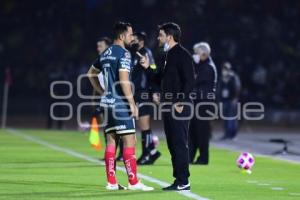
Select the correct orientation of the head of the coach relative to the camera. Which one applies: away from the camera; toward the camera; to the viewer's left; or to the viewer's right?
to the viewer's left

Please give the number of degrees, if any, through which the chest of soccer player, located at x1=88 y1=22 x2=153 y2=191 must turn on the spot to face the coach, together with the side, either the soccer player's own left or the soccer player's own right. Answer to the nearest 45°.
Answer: approximately 45° to the soccer player's own right

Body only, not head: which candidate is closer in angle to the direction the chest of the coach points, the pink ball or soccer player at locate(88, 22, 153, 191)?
the soccer player

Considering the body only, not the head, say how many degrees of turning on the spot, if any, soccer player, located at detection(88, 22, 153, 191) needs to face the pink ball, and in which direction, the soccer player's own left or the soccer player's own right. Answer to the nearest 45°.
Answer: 0° — they already face it

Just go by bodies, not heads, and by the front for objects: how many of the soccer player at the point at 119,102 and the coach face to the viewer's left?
1

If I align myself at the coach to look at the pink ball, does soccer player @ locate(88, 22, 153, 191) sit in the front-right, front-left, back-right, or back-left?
back-left

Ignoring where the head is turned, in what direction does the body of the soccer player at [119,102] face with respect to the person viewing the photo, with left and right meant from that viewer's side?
facing away from the viewer and to the right of the viewer

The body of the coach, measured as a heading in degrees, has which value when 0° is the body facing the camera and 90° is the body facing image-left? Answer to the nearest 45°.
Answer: approximately 90°

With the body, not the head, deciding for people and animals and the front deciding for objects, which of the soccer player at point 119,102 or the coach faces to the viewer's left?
the coach

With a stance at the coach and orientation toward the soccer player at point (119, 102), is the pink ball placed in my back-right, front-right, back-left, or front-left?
back-right

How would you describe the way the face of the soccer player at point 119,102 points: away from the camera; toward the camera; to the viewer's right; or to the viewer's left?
to the viewer's right
